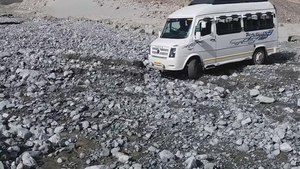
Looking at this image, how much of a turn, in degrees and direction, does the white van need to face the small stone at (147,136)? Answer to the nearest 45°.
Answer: approximately 45° to its left

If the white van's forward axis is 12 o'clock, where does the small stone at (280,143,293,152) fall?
The small stone is roughly at 10 o'clock from the white van.

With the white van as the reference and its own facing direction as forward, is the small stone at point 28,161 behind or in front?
in front

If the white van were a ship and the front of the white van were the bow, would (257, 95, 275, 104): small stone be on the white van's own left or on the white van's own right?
on the white van's own left

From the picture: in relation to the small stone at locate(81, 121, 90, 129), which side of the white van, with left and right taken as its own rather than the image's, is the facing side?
front

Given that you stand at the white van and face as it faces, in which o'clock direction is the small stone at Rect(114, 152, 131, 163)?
The small stone is roughly at 11 o'clock from the white van.

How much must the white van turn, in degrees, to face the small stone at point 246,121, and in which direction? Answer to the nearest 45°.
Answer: approximately 45° to its left

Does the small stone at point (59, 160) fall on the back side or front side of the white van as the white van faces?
on the front side

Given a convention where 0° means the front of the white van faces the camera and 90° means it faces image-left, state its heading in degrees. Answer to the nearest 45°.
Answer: approximately 45°

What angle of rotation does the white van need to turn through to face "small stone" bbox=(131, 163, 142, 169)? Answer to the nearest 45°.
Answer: approximately 45° to its left

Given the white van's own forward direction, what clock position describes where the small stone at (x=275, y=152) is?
The small stone is roughly at 10 o'clock from the white van.

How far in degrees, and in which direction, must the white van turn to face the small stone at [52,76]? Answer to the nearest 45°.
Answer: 0° — it already faces it

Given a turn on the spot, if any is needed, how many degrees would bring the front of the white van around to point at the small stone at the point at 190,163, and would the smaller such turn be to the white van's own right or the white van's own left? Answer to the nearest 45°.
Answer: approximately 45° to the white van's own left

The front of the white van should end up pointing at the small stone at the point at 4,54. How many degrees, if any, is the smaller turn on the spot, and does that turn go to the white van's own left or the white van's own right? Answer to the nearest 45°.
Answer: approximately 45° to the white van's own right

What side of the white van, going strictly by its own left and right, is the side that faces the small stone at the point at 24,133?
front

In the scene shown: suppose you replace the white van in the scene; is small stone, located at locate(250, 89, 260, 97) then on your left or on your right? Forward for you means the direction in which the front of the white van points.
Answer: on your left

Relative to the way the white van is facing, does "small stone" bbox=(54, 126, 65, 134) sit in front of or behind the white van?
in front
